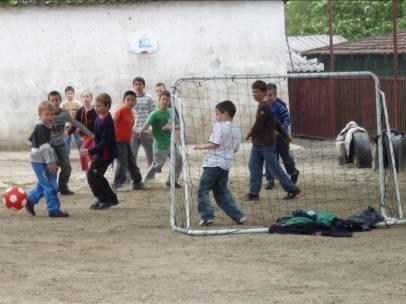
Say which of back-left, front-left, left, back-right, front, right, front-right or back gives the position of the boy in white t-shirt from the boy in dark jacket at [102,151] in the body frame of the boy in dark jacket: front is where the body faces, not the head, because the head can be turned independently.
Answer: back-left

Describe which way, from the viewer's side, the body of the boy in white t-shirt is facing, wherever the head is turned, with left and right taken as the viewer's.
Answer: facing away from the viewer and to the left of the viewer

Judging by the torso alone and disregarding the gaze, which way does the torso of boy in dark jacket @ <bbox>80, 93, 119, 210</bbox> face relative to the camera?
to the viewer's left

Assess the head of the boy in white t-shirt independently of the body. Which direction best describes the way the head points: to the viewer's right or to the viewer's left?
to the viewer's left

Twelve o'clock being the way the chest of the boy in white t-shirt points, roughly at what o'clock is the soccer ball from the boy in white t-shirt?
The soccer ball is roughly at 11 o'clock from the boy in white t-shirt.
